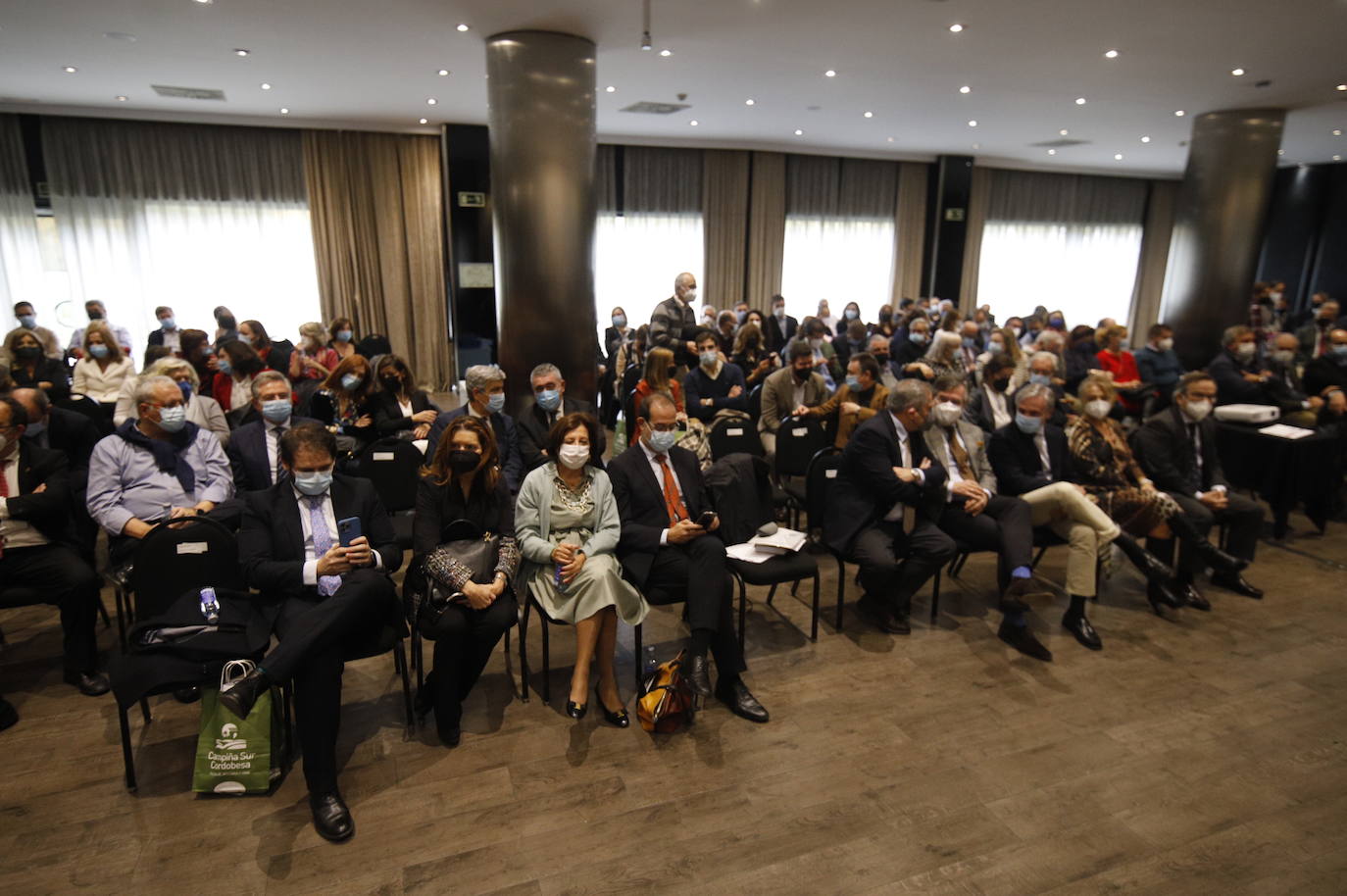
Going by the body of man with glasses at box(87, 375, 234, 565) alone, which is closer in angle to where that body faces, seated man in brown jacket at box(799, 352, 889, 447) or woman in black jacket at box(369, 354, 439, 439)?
the seated man in brown jacket

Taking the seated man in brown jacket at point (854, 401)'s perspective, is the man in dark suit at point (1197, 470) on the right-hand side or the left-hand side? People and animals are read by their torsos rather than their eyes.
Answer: on their left

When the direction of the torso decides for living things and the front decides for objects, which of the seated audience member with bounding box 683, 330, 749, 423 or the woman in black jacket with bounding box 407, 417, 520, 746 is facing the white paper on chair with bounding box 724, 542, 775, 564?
the seated audience member

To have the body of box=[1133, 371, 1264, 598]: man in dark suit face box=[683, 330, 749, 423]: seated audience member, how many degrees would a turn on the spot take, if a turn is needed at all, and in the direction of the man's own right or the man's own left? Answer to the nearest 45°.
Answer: approximately 135° to the man's own right

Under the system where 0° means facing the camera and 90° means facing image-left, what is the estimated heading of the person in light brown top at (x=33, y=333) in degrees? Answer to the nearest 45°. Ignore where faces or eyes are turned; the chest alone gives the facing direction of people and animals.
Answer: approximately 0°

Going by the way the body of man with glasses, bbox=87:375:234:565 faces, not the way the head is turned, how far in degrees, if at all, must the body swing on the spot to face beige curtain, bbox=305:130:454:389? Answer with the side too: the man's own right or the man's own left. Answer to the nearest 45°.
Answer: approximately 135° to the man's own left

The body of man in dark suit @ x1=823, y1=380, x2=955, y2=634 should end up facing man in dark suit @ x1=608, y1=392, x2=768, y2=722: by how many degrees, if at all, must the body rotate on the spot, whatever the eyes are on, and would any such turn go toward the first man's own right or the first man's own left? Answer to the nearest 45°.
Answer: approximately 90° to the first man's own right

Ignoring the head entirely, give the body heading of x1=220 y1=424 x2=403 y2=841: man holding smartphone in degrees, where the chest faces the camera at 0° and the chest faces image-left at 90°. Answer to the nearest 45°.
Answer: approximately 0°

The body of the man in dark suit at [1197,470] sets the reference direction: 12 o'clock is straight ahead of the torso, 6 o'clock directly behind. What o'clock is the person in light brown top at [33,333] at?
The person in light brown top is roughly at 4 o'clock from the man in dark suit.

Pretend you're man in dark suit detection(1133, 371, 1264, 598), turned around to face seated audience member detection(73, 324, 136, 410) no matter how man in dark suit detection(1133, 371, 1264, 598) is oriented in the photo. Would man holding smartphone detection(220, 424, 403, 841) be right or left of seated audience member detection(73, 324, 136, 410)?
left
